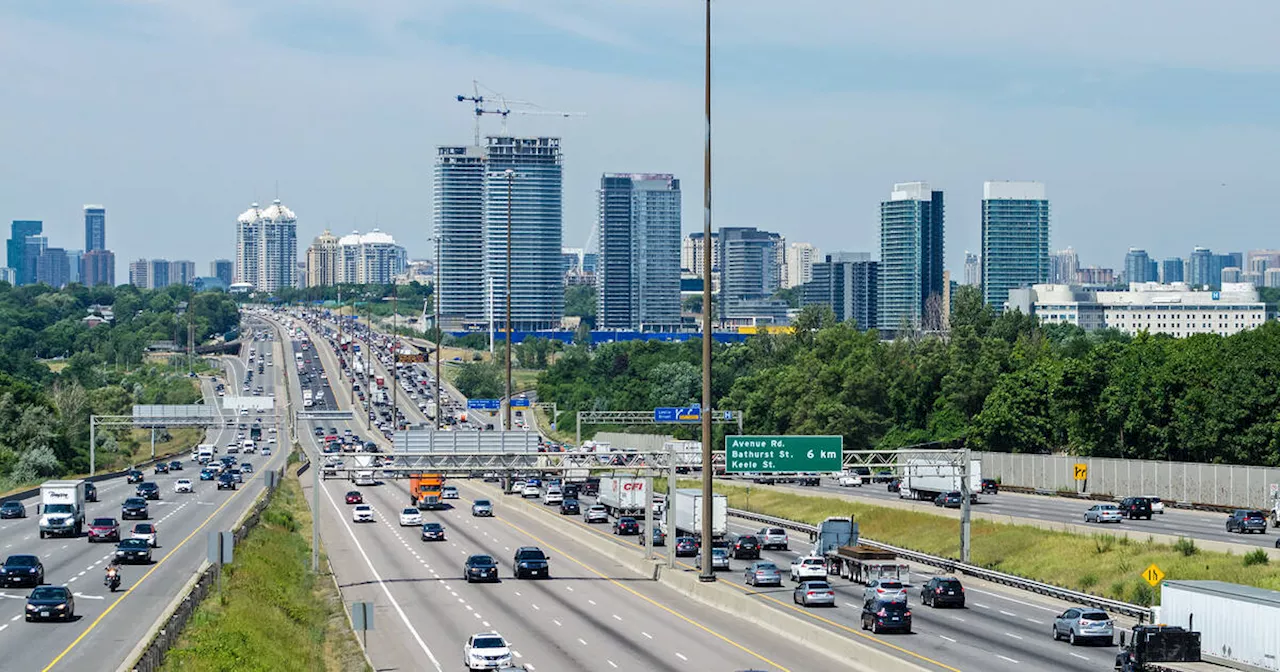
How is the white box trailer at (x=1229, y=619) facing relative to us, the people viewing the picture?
facing away from the viewer and to the left of the viewer

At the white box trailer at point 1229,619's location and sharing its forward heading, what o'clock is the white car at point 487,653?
The white car is roughly at 10 o'clock from the white box trailer.
